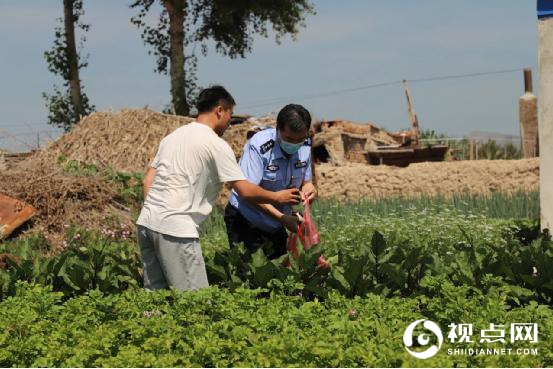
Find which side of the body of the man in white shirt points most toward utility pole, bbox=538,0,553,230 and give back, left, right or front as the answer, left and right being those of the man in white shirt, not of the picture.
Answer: front

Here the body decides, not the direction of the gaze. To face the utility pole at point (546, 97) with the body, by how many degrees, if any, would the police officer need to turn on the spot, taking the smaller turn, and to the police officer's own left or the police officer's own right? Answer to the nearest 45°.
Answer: approximately 90° to the police officer's own left

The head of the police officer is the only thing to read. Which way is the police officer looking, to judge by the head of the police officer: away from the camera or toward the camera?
toward the camera

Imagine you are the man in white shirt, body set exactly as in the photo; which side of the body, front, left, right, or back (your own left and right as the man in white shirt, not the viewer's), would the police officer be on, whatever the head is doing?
front

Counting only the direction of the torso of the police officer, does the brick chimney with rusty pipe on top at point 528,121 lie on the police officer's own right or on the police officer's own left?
on the police officer's own left

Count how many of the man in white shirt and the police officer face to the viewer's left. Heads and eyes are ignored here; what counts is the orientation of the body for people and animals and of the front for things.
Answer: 0

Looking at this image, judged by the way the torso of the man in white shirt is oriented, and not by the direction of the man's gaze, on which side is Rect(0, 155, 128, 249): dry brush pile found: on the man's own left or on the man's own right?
on the man's own left

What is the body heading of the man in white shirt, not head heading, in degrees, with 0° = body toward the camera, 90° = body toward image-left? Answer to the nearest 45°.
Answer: approximately 225°

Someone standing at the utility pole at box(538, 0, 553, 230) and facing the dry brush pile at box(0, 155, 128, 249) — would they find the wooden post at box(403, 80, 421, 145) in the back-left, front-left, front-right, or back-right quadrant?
front-right
